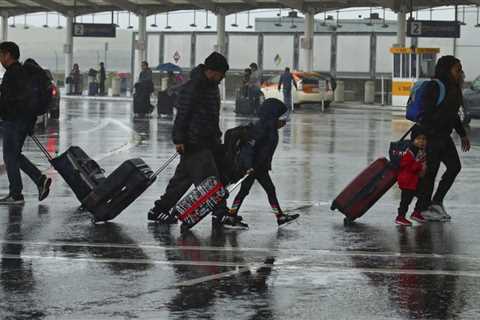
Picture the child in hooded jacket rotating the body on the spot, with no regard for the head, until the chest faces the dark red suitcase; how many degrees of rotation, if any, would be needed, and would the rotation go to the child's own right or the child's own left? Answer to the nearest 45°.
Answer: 0° — they already face it

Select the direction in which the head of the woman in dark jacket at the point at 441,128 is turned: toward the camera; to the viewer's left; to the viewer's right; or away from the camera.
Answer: to the viewer's right

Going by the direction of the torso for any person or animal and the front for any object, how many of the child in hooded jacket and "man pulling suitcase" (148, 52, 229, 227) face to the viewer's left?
0

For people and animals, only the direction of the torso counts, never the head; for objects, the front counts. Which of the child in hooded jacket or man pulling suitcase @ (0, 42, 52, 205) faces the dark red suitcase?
the child in hooded jacket

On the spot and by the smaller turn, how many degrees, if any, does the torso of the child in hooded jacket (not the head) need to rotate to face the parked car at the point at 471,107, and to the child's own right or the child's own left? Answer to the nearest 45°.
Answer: approximately 90° to the child's own left

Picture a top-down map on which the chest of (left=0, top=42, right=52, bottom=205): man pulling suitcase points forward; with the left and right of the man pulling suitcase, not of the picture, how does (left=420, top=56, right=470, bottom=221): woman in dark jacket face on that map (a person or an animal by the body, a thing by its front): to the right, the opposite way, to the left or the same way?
the opposite way

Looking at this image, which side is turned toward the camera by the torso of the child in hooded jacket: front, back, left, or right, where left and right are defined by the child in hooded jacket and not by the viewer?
right

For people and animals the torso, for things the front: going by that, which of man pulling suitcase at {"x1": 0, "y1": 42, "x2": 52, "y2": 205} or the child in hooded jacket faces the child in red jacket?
the child in hooded jacket

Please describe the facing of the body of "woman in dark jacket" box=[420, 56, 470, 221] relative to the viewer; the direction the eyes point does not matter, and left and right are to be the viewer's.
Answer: facing to the right of the viewer

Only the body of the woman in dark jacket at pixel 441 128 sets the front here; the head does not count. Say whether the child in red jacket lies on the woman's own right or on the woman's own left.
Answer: on the woman's own right

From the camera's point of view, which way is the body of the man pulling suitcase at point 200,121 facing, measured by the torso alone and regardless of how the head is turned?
to the viewer's right

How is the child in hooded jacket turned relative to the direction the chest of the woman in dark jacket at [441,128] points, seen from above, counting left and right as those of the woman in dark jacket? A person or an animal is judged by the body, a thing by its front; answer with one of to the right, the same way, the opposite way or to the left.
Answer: the same way

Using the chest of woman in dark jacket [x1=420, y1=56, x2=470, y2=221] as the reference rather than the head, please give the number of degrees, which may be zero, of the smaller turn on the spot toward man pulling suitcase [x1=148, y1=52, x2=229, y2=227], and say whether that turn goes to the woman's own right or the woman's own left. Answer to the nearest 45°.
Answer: approximately 135° to the woman's own right

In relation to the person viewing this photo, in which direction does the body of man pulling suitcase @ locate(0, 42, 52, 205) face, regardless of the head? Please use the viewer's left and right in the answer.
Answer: facing to the left of the viewer
